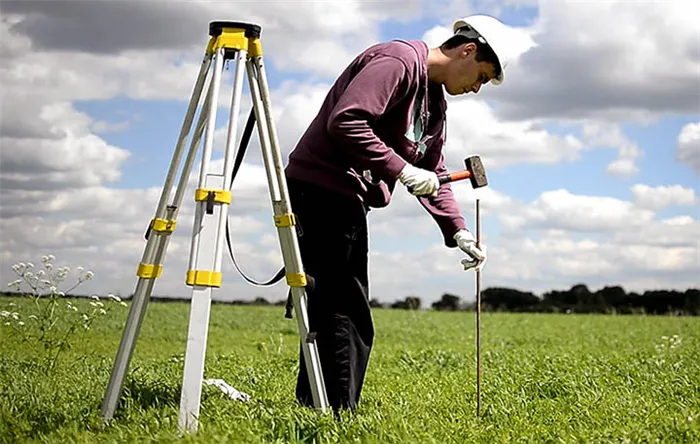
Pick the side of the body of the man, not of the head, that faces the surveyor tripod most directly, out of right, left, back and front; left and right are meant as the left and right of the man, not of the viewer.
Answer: back

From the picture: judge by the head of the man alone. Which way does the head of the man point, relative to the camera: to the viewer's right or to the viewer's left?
to the viewer's right

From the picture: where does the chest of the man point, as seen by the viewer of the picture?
to the viewer's right
